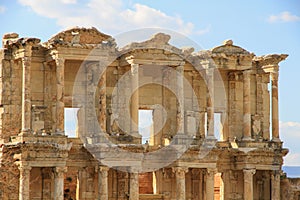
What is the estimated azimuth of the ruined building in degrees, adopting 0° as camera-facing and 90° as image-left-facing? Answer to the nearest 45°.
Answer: approximately 0°
